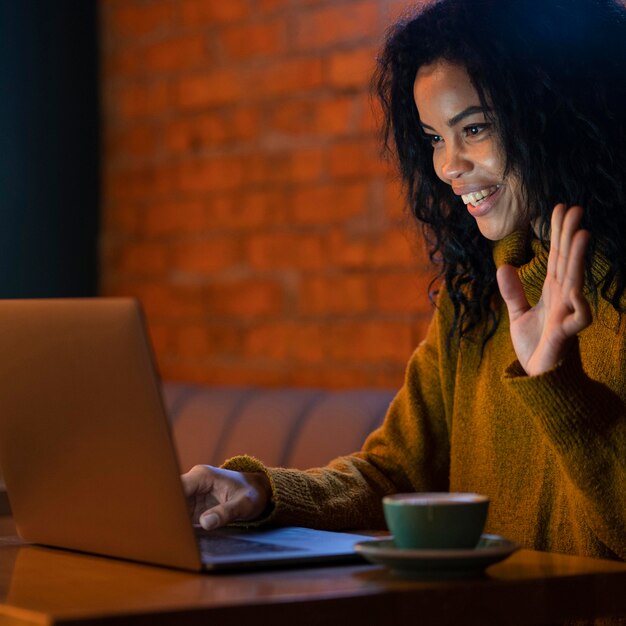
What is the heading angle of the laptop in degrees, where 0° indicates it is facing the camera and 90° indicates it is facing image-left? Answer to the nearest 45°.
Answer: approximately 225°

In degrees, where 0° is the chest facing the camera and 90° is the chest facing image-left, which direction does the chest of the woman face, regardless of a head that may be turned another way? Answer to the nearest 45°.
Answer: approximately 45°

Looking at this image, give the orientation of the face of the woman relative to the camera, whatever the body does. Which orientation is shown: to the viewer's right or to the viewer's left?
to the viewer's left

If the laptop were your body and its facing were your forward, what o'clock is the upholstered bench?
The upholstered bench is roughly at 11 o'clock from the laptop.

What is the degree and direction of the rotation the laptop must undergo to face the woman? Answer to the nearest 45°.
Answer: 0° — it already faces them

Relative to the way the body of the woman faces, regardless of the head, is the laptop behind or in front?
in front

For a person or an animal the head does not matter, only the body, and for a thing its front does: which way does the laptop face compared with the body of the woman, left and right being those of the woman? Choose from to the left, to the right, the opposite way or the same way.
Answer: the opposite way
